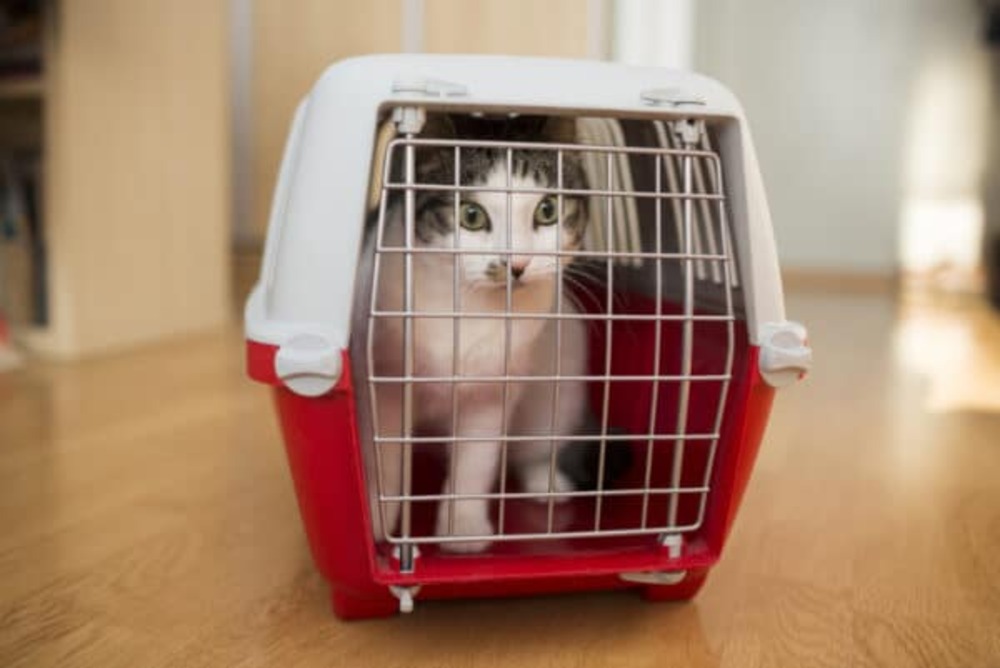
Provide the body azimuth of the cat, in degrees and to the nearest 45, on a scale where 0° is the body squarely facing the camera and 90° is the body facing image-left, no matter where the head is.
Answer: approximately 0°

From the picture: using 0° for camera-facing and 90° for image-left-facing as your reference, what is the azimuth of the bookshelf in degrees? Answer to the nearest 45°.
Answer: approximately 45°

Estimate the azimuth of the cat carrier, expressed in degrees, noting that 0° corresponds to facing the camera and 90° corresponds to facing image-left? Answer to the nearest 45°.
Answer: approximately 0°

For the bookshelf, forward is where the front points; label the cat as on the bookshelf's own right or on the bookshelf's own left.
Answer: on the bookshelf's own left

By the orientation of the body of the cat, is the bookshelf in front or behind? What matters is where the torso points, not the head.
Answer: behind
